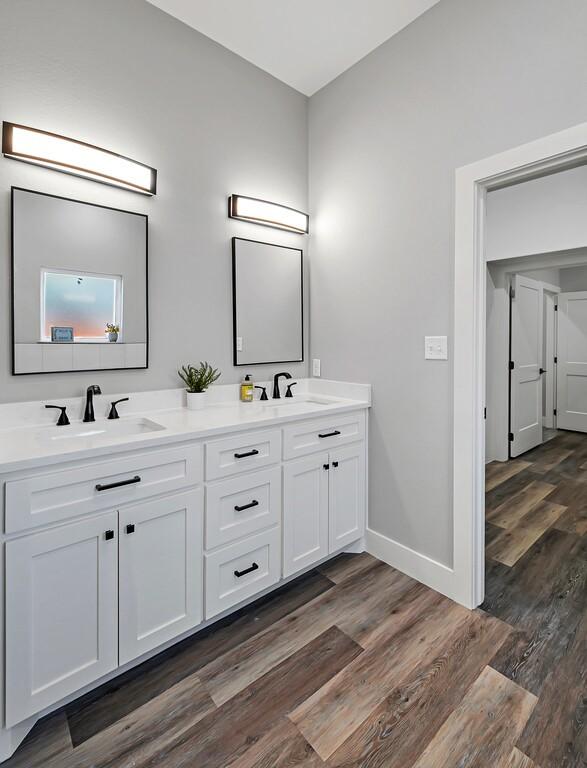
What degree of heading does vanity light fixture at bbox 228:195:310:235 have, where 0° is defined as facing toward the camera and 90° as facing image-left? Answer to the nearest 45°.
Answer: approximately 315°

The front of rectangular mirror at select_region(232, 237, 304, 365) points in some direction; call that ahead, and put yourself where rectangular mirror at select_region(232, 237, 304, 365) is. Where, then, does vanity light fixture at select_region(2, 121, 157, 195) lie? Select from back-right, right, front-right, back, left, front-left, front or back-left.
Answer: right

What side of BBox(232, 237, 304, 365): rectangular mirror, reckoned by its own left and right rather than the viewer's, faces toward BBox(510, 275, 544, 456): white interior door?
left

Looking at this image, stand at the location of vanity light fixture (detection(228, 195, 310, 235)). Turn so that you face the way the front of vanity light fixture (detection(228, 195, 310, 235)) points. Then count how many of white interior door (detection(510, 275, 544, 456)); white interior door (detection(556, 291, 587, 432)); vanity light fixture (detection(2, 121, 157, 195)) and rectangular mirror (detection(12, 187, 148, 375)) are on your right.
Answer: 2

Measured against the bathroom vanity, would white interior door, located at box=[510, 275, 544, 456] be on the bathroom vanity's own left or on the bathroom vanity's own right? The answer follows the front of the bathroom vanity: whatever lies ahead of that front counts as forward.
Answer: on the bathroom vanity's own left

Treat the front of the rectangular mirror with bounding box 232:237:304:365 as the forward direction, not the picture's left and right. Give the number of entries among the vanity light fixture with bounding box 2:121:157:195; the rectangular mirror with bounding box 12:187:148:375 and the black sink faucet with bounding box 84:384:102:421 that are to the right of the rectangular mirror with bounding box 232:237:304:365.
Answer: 3

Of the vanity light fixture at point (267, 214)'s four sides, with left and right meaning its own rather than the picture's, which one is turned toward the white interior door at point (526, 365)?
left

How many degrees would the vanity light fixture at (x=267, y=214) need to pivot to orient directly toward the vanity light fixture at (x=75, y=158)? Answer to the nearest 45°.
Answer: approximately 90° to its right
